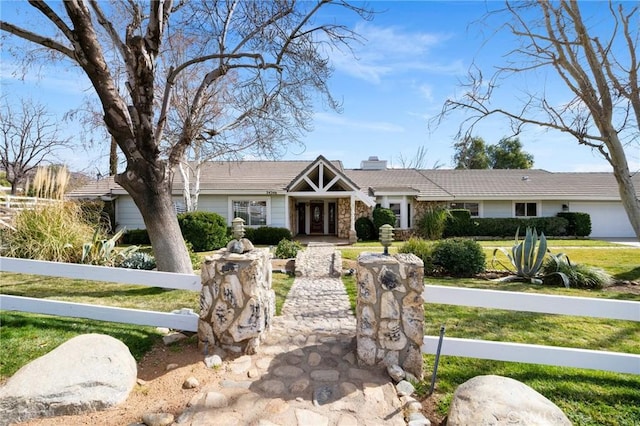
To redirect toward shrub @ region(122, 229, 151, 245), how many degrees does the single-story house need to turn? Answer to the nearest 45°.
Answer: approximately 45° to its right

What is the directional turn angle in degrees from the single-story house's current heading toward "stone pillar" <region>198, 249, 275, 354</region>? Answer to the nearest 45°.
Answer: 0° — it already faces it

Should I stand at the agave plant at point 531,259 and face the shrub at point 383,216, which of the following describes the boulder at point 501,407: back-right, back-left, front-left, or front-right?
back-left

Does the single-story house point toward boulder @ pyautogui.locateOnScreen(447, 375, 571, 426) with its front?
yes

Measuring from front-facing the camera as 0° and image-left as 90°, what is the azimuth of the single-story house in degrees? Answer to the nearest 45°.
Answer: approximately 0°

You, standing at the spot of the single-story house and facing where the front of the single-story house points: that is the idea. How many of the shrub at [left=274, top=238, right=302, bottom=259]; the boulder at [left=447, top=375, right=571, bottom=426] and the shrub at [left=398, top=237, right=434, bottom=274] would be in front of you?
3

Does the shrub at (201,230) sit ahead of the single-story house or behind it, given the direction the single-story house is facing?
ahead

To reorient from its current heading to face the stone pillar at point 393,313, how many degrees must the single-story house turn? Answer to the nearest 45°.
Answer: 0° — it already faces it

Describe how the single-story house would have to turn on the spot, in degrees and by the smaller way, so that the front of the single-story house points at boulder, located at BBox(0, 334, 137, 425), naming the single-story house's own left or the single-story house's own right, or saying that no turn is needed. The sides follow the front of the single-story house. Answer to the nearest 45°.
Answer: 0° — it already faces it

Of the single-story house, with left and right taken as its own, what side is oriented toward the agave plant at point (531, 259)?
front

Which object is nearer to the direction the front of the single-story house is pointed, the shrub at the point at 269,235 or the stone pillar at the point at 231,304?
the stone pillar

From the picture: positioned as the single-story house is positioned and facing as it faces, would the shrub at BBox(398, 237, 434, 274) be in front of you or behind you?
in front

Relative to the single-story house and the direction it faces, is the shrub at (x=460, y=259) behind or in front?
in front
